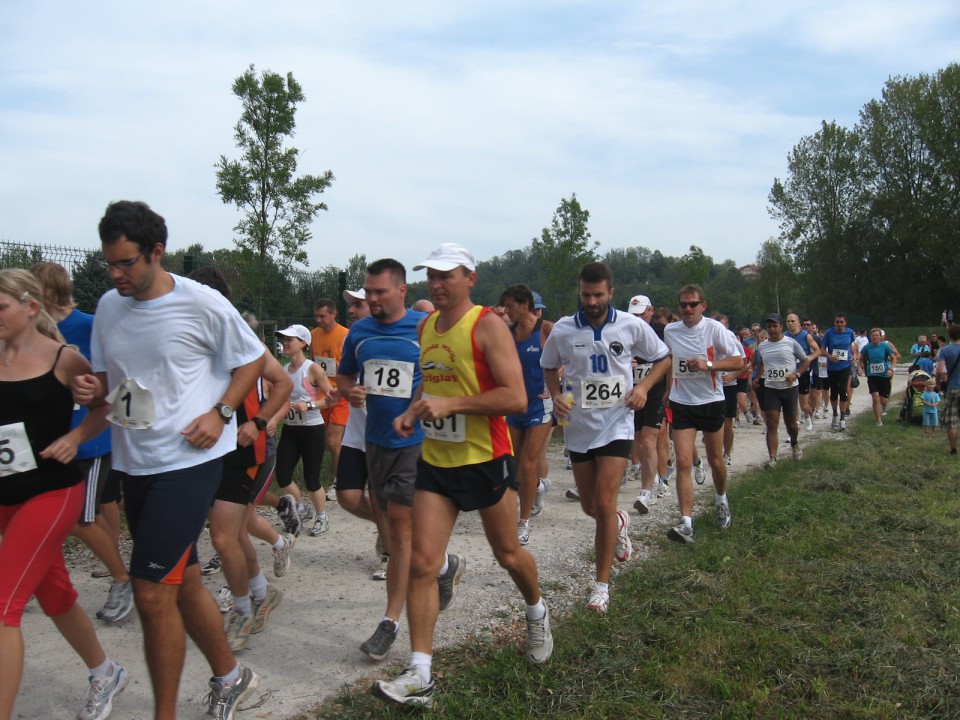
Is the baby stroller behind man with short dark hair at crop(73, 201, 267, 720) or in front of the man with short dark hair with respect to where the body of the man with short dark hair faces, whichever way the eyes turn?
behind

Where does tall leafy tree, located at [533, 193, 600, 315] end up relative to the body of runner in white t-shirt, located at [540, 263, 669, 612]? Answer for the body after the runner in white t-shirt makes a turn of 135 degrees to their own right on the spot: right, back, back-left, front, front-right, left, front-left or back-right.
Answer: front-right

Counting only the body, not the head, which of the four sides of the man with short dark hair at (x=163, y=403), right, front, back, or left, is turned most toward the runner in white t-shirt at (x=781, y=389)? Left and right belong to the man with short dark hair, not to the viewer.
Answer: back

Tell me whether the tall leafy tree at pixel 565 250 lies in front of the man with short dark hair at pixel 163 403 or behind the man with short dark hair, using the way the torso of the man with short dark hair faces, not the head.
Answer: behind

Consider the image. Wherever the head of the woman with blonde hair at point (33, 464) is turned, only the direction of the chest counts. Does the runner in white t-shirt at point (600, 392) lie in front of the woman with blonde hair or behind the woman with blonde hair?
behind

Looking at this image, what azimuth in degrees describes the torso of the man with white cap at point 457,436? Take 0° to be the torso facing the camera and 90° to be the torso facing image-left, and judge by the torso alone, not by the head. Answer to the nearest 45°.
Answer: approximately 45°

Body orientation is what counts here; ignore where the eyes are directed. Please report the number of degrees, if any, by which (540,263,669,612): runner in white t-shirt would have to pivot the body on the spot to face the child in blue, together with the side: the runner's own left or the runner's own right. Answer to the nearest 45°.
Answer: approximately 135° to the runner's own left
